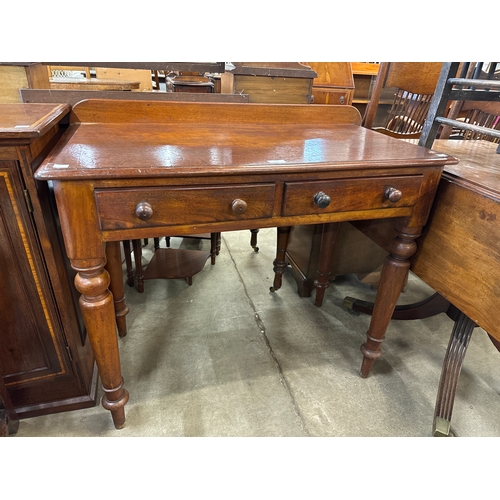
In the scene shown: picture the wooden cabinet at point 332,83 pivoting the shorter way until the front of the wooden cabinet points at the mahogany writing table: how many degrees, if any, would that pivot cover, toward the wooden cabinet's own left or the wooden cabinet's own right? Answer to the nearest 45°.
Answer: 0° — it already faces it

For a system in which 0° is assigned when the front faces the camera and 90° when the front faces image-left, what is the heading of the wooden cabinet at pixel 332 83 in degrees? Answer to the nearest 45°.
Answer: approximately 0°

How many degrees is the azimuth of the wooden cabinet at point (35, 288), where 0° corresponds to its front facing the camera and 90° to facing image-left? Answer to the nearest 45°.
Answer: approximately 0°

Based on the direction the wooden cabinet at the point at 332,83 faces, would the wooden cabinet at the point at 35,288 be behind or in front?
in front

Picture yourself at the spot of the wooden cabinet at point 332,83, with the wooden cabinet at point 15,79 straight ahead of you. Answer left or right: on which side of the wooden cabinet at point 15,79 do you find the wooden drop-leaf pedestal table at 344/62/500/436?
left

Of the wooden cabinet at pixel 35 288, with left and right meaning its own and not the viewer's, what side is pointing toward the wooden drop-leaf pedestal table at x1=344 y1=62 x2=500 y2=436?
left

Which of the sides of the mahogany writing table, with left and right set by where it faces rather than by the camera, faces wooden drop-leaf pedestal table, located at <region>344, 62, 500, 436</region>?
left

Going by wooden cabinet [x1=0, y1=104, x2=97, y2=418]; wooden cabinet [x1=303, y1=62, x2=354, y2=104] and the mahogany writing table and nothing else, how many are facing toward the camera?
3

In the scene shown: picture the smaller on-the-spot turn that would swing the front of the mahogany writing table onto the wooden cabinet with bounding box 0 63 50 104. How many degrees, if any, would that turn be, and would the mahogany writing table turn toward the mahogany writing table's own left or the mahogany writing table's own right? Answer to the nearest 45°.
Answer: approximately 135° to the mahogany writing table's own right

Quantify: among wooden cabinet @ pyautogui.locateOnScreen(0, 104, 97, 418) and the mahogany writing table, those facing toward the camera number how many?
2
